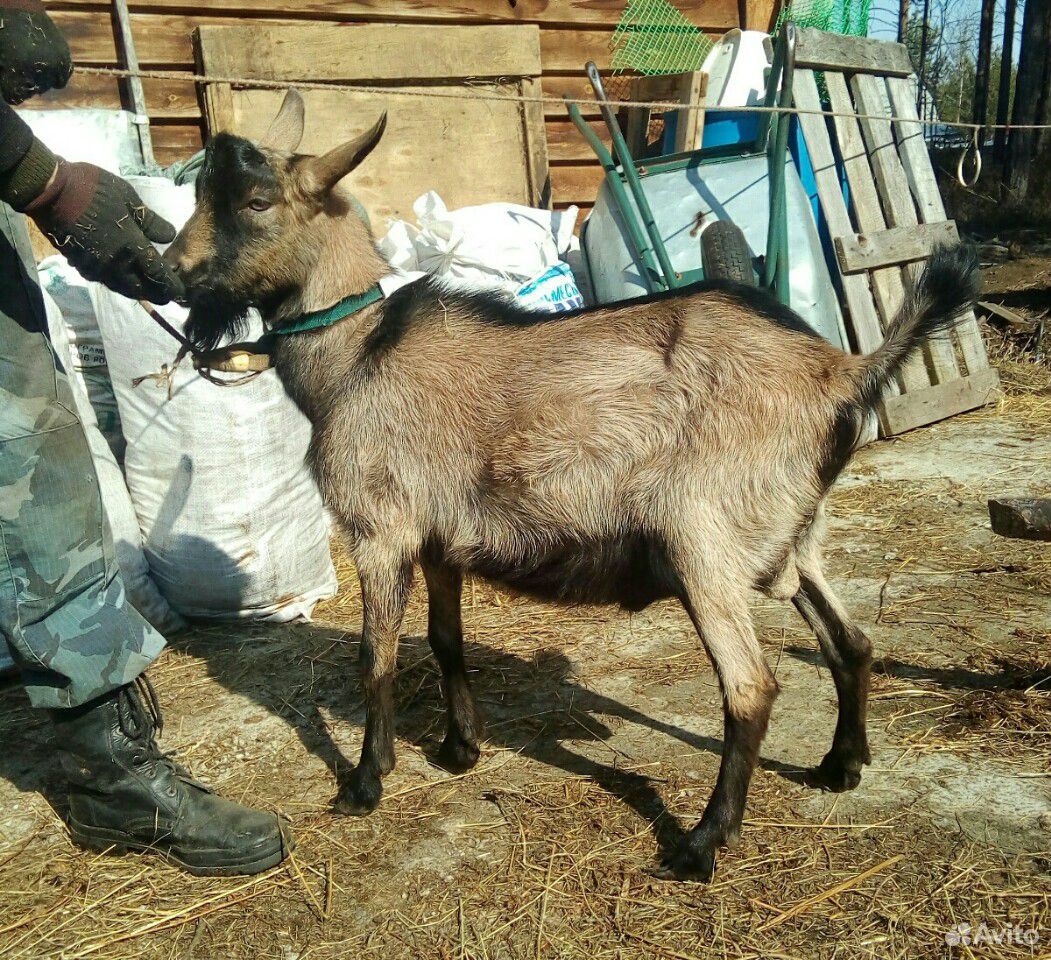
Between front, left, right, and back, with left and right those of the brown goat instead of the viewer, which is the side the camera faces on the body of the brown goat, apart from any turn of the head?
left

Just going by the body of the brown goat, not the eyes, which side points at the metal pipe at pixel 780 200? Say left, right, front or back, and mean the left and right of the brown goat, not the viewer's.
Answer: right

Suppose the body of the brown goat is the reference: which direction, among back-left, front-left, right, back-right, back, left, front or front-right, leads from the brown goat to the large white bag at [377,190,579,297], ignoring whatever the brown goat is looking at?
right

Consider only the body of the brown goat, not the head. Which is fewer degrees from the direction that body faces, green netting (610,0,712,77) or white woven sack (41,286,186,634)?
the white woven sack

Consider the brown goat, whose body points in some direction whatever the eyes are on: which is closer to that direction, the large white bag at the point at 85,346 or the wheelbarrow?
the large white bag

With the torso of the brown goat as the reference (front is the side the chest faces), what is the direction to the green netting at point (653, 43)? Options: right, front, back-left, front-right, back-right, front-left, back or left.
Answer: right

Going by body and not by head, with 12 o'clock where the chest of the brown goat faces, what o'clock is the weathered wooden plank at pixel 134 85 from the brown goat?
The weathered wooden plank is roughly at 2 o'clock from the brown goat.

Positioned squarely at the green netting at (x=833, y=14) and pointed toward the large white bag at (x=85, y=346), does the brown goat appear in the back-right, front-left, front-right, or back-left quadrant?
front-left

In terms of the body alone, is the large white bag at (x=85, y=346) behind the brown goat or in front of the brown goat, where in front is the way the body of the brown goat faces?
in front

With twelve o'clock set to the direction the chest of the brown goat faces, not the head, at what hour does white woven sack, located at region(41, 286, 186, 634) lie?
The white woven sack is roughly at 1 o'clock from the brown goat.

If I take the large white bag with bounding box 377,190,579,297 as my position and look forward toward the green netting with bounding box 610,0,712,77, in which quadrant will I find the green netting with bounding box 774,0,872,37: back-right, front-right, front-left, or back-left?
front-right

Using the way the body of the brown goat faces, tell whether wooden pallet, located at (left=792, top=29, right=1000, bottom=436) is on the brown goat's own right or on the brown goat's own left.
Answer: on the brown goat's own right

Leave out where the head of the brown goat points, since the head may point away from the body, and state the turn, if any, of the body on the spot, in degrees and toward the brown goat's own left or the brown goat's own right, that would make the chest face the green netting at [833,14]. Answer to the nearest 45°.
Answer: approximately 90° to the brown goat's own right

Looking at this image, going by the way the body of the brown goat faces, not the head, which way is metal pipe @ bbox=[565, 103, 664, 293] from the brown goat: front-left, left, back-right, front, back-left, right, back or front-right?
right
